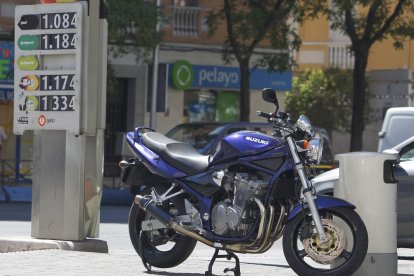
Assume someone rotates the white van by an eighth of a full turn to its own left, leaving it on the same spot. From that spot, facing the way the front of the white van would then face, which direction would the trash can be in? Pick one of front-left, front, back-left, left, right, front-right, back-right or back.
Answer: back-right

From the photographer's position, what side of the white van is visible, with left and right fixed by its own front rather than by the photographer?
right
